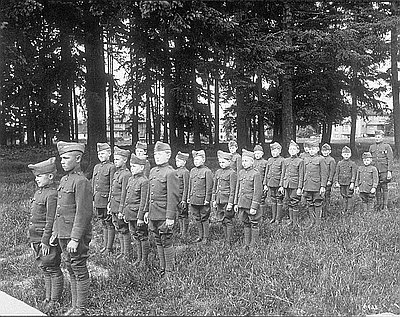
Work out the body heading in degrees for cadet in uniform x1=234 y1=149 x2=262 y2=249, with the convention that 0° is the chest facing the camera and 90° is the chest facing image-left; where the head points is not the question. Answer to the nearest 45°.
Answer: approximately 45°

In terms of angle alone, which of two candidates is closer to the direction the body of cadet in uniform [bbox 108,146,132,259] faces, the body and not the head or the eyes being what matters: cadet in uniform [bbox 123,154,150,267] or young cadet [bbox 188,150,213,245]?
the cadet in uniform

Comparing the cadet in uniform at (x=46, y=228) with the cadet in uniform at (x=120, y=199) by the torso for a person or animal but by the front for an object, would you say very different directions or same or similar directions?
same or similar directions

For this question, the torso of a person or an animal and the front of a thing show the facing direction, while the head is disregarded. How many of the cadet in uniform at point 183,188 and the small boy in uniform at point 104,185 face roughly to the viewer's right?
0

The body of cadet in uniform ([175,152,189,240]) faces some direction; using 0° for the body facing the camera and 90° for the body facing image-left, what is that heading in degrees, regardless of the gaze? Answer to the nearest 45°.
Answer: approximately 45°

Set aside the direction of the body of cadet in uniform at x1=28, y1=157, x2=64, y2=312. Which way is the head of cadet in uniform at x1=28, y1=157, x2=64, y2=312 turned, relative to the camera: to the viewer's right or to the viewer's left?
to the viewer's left

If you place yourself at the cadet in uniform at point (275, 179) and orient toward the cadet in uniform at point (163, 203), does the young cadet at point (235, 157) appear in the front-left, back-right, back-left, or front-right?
front-right

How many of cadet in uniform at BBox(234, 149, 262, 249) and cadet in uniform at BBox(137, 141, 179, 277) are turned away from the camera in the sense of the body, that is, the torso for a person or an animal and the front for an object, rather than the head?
0

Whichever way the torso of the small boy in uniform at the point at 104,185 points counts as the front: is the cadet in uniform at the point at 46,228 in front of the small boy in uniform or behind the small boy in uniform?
in front

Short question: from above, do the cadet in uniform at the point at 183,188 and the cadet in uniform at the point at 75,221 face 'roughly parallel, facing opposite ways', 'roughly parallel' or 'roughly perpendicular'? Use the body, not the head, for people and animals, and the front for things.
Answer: roughly parallel

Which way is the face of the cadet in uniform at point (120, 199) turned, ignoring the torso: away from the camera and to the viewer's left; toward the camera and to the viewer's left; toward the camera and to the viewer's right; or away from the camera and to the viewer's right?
toward the camera and to the viewer's left

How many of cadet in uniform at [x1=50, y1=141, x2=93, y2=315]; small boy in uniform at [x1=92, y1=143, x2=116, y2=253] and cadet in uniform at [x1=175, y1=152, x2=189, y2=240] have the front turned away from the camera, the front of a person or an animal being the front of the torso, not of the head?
0

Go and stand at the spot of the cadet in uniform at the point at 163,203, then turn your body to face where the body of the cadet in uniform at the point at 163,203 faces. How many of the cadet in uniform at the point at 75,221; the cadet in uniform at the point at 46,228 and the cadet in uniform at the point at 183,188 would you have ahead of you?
2
